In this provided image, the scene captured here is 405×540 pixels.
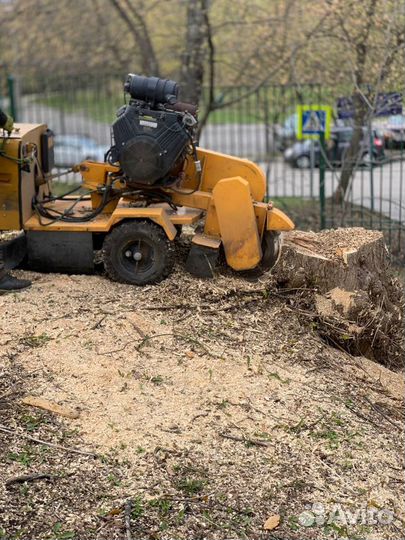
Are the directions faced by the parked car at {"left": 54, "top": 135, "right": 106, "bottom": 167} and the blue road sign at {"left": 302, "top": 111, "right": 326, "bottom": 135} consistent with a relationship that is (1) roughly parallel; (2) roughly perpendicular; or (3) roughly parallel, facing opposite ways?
roughly perpendicular

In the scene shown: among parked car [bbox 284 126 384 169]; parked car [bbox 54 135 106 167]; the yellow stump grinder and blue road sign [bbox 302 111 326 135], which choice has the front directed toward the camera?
the blue road sign

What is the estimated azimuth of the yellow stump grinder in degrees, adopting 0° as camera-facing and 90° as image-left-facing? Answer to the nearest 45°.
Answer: approximately 270°

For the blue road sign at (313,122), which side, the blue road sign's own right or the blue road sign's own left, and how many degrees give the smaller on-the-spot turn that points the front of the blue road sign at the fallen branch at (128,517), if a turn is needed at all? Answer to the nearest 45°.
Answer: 0° — it already faces it

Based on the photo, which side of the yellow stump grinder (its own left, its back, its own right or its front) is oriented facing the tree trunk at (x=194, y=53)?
left

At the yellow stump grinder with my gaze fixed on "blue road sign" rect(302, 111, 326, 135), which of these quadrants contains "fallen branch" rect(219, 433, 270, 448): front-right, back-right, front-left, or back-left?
back-right

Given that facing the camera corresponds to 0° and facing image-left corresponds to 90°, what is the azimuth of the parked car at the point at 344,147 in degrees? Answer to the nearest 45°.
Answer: approximately 90°

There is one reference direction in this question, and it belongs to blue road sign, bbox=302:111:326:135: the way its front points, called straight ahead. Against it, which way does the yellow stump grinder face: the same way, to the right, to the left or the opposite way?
to the left
